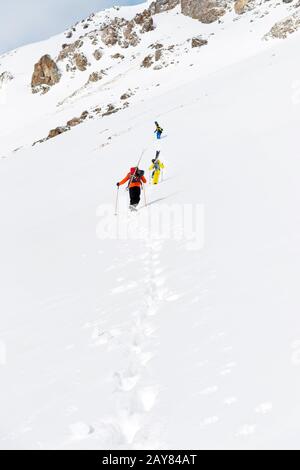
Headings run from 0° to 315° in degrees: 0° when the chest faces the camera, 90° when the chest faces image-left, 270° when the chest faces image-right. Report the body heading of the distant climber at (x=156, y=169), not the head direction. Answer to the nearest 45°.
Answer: approximately 180°
